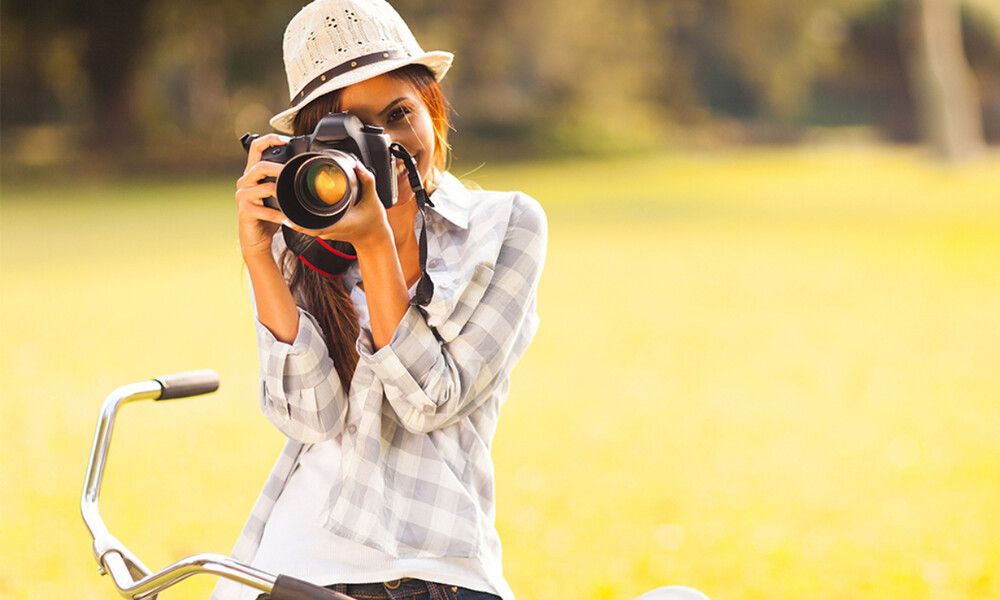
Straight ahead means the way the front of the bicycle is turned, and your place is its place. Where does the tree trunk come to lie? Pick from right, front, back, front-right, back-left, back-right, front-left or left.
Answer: back-right

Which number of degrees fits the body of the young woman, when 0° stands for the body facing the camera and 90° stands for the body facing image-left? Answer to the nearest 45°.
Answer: approximately 45°

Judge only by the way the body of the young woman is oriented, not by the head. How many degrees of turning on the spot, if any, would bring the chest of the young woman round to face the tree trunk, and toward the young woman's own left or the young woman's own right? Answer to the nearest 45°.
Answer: approximately 180°
